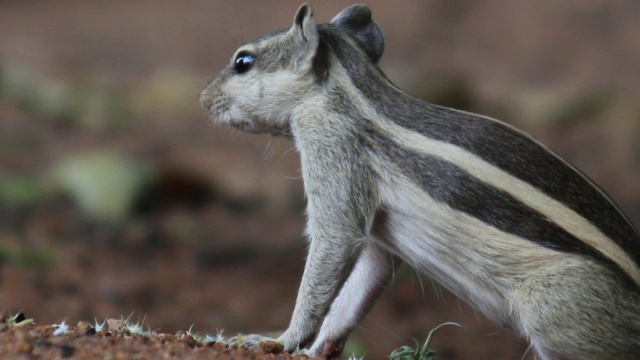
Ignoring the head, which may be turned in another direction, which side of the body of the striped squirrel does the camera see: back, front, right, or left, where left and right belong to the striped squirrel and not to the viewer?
left
